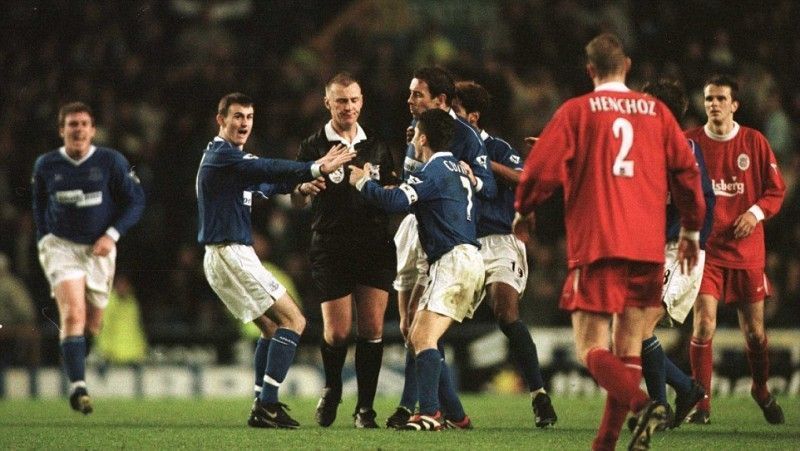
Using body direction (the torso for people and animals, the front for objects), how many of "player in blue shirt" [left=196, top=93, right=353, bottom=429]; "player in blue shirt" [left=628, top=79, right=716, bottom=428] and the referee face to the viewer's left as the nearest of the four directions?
1

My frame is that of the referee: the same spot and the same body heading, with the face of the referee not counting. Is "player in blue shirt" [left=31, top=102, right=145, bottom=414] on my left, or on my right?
on my right

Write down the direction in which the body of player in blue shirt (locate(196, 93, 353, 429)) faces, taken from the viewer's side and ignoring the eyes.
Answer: to the viewer's right

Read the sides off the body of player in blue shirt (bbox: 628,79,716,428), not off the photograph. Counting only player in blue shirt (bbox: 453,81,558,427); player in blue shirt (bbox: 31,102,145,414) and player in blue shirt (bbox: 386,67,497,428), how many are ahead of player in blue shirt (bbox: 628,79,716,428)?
3

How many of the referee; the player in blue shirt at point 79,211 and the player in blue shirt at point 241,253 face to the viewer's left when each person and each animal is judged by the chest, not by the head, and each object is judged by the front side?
0

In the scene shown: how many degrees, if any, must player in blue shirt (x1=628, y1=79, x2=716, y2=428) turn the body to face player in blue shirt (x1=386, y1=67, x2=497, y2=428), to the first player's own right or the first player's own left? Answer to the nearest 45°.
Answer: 0° — they already face them

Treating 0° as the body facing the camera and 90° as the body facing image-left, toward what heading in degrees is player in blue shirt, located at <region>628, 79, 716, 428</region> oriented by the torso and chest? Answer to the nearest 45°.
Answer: approximately 90°

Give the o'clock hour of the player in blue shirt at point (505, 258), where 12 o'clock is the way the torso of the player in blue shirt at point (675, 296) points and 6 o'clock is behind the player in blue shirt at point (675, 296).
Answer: the player in blue shirt at point (505, 258) is roughly at 12 o'clock from the player in blue shirt at point (675, 296).

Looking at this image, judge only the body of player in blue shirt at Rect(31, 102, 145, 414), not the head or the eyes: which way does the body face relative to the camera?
toward the camera

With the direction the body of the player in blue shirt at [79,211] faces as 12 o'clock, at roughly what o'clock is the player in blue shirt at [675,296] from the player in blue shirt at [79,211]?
the player in blue shirt at [675,296] is roughly at 10 o'clock from the player in blue shirt at [79,211].

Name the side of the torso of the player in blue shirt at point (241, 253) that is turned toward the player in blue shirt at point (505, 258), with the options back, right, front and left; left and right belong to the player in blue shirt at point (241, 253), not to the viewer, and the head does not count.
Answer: front

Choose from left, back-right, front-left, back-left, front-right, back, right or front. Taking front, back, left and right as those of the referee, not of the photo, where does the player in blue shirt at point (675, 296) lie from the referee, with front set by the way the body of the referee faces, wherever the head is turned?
left

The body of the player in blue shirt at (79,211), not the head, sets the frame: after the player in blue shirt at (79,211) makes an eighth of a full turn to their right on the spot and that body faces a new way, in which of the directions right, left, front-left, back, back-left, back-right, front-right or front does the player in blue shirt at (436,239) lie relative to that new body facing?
left

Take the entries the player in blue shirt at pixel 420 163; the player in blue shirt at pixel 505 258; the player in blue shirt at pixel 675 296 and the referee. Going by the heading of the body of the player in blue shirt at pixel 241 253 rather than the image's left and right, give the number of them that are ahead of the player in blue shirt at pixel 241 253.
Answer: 4

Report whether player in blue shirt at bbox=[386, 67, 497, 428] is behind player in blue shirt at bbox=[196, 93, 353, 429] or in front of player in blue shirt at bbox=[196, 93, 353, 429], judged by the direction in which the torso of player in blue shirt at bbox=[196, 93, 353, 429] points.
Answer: in front

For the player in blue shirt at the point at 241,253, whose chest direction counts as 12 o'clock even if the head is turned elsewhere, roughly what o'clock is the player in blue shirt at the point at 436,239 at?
the player in blue shirt at the point at 436,239 is roughly at 1 o'clock from the player in blue shirt at the point at 241,253.
